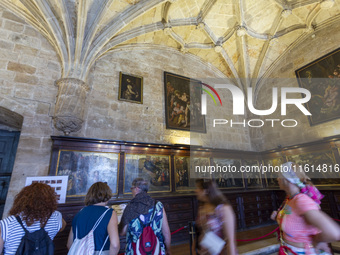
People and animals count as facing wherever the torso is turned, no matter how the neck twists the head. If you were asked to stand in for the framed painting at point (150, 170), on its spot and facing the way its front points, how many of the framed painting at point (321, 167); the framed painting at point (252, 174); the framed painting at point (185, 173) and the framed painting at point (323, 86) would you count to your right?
0

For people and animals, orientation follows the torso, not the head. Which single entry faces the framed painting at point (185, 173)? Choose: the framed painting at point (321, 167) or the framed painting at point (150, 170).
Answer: the framed painting at point (321, 167)

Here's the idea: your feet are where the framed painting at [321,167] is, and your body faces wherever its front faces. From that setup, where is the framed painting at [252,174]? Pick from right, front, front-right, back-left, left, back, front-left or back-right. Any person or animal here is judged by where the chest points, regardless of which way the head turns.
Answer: front-right

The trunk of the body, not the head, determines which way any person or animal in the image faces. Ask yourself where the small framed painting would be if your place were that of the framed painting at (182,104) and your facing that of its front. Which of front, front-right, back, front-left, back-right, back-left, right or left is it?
right

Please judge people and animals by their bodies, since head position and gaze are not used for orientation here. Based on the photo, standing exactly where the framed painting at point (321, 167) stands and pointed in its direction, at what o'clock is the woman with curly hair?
The woman with curly hair is roughly at 11 o'clock from the framed painting.

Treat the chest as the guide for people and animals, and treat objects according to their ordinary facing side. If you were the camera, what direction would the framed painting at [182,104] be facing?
facing the viewer and to the right of the viewer

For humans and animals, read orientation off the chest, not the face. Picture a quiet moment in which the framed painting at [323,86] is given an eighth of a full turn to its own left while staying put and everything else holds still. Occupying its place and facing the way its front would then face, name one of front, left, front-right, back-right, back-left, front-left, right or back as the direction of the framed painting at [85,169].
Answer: front-right

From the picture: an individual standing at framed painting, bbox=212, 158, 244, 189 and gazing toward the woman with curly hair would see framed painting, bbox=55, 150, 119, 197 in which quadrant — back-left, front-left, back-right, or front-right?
front-right

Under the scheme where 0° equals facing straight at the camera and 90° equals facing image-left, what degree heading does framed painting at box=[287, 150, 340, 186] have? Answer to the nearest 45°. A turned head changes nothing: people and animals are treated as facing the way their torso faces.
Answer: approximately 45°

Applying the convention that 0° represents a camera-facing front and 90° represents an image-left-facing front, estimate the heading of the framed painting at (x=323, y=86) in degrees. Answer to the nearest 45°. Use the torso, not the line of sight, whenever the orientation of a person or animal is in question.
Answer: approximately 45°

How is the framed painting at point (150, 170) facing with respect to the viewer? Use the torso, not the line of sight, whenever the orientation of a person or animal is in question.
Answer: toward the camera

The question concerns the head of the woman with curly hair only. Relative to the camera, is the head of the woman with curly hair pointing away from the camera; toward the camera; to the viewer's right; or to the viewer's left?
away from the camera

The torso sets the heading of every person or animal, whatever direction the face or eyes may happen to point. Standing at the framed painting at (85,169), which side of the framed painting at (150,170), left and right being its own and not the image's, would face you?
right

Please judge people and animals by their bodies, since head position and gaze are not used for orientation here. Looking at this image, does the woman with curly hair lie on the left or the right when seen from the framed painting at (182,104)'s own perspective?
on its right

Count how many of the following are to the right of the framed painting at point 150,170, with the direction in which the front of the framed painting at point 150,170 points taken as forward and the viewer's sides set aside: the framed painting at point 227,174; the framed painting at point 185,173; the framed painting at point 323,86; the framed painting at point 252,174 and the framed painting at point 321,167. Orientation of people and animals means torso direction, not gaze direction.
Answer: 0

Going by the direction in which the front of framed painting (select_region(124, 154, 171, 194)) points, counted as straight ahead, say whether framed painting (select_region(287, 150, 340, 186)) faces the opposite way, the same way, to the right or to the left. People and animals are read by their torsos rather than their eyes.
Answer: to the right

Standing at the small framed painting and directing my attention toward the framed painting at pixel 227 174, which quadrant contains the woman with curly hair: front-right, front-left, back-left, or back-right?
back-right

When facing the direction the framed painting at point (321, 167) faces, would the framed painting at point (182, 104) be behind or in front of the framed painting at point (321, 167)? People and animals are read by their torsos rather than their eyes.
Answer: in front

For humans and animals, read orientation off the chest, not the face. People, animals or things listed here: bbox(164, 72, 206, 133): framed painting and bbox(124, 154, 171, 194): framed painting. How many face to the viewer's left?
0

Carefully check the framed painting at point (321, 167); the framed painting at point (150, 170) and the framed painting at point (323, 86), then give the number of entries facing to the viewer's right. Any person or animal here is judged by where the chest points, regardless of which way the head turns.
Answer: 0
